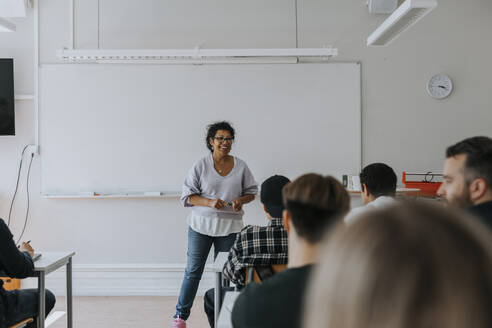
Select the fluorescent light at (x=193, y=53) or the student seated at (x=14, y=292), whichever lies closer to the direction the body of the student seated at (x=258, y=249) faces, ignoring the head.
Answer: the fluorescent light

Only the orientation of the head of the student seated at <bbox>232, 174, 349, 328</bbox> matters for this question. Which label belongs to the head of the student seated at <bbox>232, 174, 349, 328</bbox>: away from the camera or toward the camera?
away from the camera

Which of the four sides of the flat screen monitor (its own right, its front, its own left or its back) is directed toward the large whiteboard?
left

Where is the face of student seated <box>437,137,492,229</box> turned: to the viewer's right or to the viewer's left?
to the viewer's left

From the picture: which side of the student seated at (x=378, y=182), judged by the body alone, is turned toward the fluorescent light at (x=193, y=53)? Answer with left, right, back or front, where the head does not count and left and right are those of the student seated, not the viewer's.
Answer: front

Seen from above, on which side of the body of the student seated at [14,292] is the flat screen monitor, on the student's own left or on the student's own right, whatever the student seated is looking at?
on the student's own left

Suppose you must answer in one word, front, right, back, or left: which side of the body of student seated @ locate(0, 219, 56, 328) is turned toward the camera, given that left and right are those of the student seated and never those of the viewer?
right

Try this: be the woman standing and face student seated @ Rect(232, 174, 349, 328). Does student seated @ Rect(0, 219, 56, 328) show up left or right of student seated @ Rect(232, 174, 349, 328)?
right

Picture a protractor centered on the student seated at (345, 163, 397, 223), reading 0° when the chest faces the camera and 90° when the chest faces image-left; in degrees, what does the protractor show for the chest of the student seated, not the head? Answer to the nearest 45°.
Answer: approximately 135°

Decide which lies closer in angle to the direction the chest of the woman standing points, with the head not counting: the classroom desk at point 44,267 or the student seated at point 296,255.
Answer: the student seated

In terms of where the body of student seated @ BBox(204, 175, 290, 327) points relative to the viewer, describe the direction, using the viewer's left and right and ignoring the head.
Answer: facing away from the viewer
